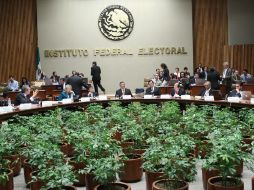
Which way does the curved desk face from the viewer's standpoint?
toward the camera

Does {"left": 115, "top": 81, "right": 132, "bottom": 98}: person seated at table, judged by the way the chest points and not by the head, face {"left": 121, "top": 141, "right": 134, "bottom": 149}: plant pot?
yes

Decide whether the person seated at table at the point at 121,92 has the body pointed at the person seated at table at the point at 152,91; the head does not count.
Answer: no

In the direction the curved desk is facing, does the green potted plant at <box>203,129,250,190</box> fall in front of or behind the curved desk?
in front

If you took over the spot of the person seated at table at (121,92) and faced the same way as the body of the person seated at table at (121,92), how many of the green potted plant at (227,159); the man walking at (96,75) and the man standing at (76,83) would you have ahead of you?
1

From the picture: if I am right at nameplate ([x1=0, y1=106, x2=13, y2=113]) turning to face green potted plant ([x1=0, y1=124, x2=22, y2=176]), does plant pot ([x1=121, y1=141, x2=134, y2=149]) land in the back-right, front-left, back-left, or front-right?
front-left

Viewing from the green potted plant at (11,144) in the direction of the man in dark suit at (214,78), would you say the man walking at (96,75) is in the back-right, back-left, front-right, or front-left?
front-left

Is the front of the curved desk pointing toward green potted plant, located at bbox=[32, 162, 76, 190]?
yes

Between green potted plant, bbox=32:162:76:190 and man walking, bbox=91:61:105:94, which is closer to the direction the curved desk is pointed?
the green potted plant

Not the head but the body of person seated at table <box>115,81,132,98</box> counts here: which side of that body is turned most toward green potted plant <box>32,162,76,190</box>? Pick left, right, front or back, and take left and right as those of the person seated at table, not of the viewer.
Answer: front

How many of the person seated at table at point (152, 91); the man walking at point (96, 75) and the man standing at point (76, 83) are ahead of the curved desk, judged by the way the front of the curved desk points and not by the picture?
0
